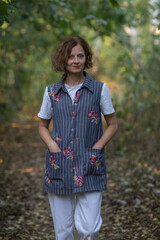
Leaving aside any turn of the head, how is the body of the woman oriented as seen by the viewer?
toward the camera

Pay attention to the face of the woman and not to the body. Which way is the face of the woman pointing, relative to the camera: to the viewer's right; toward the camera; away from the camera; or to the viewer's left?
toward the camera
